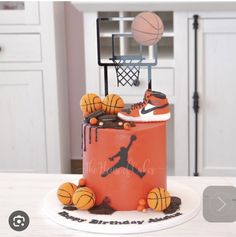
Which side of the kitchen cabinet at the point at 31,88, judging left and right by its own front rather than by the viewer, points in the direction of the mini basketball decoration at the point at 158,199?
front

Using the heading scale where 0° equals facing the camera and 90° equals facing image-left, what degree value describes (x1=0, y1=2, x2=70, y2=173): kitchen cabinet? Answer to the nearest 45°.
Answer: approximately 0°

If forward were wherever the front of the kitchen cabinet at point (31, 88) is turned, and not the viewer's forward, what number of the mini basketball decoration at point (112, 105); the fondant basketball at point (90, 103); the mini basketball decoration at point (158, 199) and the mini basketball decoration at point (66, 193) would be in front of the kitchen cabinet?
4

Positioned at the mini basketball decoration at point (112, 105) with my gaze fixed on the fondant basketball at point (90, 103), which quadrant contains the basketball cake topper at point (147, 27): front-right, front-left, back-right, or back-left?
back-right

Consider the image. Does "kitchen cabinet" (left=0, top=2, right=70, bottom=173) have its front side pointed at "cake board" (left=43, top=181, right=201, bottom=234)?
yes

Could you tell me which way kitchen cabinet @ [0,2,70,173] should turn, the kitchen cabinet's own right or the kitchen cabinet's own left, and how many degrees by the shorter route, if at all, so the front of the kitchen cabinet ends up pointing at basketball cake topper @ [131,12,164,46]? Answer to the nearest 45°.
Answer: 0° — it already faces it

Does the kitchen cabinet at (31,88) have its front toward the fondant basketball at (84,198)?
yes

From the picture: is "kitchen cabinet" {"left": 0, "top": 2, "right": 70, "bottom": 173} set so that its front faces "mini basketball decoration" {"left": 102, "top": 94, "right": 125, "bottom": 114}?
yes

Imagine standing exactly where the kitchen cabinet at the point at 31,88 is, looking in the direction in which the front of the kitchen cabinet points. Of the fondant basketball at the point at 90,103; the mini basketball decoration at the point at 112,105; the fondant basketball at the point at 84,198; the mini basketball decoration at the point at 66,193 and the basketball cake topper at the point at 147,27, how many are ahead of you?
5

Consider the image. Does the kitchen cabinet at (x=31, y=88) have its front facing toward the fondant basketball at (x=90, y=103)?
yes

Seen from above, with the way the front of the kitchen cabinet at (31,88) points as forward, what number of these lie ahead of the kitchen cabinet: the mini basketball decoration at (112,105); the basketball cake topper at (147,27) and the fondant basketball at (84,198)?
3

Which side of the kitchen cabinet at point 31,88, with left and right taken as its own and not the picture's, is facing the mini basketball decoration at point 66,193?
front
